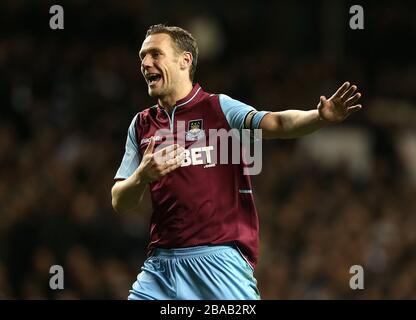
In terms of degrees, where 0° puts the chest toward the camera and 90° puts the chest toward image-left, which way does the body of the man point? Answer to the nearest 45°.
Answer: approximately 45°
